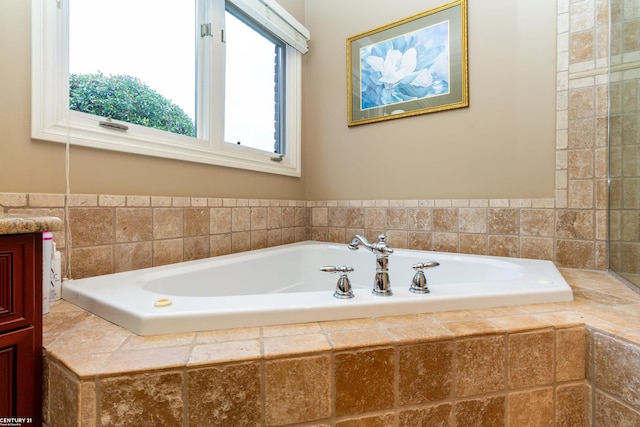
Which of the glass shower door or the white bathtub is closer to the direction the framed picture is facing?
the white bathtub

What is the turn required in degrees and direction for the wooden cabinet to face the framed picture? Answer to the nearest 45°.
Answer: approximately 45° to its left

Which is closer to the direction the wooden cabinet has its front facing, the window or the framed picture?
the framed picture

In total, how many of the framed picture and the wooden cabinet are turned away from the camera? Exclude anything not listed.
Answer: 0

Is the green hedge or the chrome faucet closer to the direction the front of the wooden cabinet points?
the chrome faucet

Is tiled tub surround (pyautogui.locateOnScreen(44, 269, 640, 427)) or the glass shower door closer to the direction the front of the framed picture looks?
the tiled tub surround

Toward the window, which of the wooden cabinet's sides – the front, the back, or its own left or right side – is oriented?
left

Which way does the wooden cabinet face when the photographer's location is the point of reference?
facing the viewer and to the right of the viewer

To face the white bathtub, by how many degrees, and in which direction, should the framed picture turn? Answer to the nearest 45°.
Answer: approximately 45° to its left

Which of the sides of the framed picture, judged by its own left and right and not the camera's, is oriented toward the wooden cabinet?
front

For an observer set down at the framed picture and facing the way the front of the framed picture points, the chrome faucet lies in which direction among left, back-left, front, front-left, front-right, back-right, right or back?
front-left
